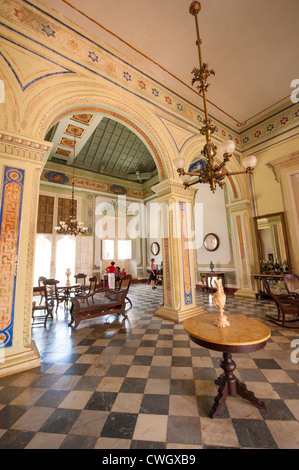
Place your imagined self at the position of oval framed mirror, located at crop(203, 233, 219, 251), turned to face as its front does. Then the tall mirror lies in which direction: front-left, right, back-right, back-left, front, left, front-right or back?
left

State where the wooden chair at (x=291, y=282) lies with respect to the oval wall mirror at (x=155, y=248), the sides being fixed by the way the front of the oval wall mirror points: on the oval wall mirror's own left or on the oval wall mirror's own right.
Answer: on the oval wall mirror's own left

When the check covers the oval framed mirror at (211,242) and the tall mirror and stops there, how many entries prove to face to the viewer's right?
0

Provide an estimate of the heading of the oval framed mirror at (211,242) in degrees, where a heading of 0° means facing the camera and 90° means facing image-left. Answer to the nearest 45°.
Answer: approximately 45°

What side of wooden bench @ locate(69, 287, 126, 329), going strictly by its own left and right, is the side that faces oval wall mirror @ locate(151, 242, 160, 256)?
left

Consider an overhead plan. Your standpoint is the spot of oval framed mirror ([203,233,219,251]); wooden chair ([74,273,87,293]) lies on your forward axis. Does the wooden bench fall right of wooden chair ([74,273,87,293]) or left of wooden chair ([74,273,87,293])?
left

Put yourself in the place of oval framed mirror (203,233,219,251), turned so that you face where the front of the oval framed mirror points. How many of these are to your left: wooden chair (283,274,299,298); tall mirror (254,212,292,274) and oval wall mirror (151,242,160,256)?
2

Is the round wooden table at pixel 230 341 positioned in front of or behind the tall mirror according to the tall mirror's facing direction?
in front

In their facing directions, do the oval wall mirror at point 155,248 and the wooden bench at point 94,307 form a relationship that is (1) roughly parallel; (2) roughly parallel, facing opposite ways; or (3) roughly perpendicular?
roughly perpendicular

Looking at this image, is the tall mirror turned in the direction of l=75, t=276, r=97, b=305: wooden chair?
yes

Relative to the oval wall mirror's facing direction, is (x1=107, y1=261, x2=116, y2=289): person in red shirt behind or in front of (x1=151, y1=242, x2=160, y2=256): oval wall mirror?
in front

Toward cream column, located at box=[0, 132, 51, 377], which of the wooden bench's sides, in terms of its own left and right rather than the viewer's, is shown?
right

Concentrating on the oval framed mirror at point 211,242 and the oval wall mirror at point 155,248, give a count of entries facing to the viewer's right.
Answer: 0
